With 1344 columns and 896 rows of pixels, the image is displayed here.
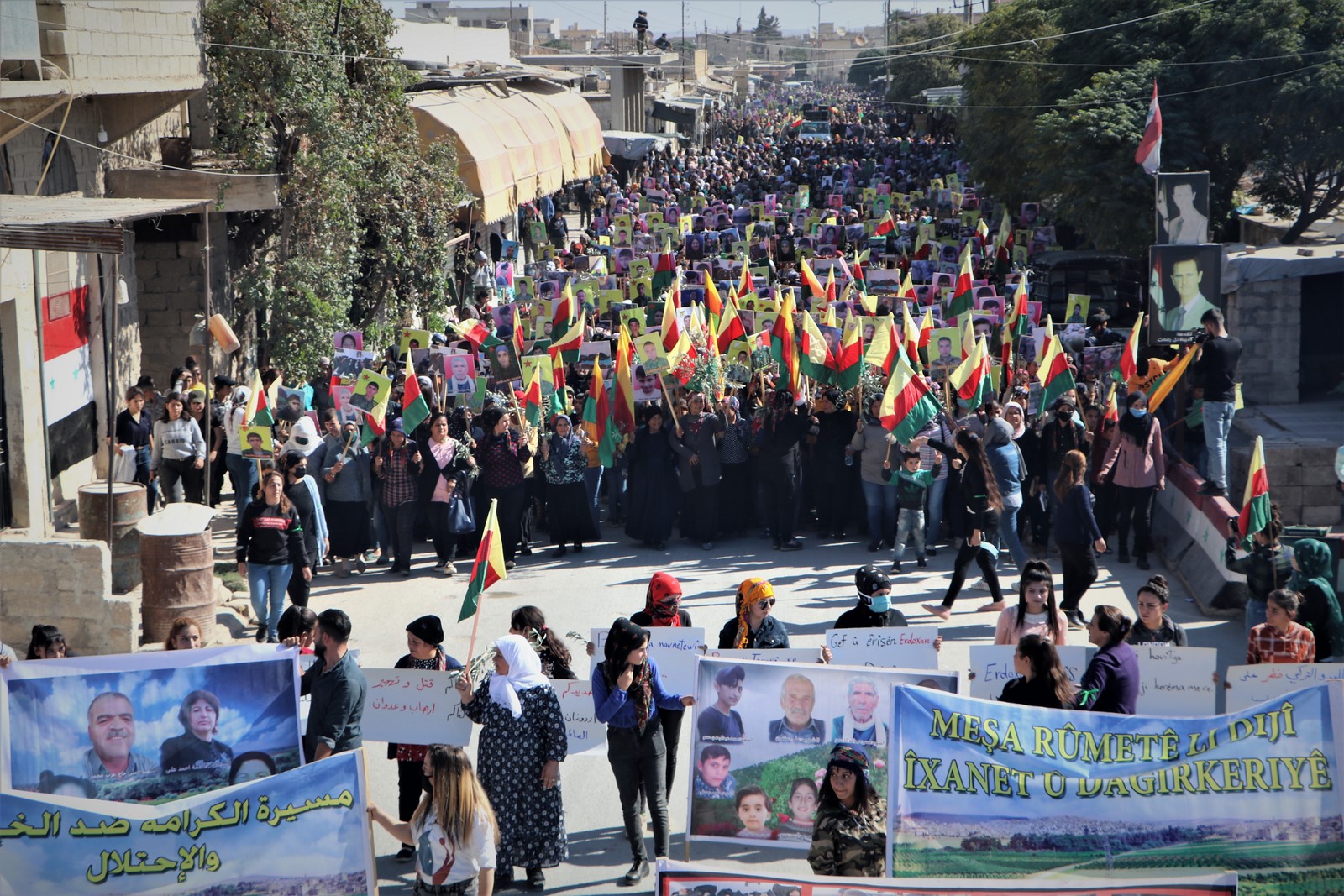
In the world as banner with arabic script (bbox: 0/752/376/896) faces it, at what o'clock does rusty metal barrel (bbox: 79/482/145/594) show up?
The rusty metal barrel is roughly at 6 o'clock from the banner with arabic script.

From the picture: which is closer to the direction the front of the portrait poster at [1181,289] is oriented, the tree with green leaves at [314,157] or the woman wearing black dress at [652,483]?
the woman wearing black dress

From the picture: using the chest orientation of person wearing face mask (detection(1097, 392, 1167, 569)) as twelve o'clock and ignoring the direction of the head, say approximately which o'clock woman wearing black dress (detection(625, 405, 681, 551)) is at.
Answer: The woman wearing black dress is roughly at 3 o'clock from the person wearing face mask.

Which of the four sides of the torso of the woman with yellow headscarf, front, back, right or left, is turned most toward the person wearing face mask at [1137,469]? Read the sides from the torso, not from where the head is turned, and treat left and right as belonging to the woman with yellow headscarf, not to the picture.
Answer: left

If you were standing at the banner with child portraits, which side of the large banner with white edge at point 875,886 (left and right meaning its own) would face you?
back

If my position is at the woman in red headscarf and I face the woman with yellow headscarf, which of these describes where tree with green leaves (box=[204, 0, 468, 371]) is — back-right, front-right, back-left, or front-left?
back-left

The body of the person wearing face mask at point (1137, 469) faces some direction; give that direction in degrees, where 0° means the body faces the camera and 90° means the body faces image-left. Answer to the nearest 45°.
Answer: approximately 0°

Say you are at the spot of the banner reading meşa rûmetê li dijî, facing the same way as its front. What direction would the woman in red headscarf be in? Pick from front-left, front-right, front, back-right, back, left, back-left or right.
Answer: back-right
